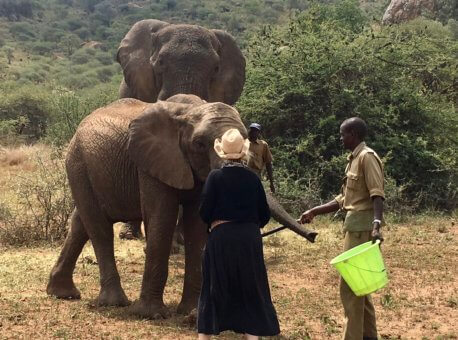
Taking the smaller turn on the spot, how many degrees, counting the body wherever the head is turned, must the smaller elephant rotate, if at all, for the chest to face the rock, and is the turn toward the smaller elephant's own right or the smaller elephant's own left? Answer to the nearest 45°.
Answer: approximately 90° to the smaller elephant's own left

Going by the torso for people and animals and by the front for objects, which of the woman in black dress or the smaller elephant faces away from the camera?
the woman in black dress

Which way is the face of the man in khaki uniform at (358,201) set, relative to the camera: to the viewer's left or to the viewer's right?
to the viewer's left

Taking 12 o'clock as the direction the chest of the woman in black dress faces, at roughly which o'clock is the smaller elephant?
The smaller elephant is roughly at 11 o'clock from the woman in black dress.

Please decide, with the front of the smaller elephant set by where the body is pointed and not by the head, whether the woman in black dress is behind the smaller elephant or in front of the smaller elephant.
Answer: in front

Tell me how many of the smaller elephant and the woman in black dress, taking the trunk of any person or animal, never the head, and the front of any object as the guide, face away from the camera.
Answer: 1

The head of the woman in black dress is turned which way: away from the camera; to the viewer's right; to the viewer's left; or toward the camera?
away from the camera

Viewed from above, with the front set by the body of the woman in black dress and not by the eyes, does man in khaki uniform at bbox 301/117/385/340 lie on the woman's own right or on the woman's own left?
on the woman's own right

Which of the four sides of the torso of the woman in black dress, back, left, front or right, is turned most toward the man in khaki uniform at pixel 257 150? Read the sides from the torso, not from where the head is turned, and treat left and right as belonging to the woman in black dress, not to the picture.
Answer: front

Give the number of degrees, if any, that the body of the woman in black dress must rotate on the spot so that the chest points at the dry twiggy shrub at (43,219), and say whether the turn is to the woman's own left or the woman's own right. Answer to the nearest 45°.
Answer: approximately 45° to the woman's own left

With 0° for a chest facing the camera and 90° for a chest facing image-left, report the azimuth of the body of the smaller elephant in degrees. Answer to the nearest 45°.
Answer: approximately 315°

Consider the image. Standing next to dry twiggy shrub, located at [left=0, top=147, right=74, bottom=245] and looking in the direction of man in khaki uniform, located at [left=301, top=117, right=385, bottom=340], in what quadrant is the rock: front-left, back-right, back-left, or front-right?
back-left

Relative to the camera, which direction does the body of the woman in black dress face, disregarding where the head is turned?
away from the camera

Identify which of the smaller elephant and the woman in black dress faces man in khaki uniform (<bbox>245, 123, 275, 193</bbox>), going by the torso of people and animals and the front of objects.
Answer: the woman in black dress
